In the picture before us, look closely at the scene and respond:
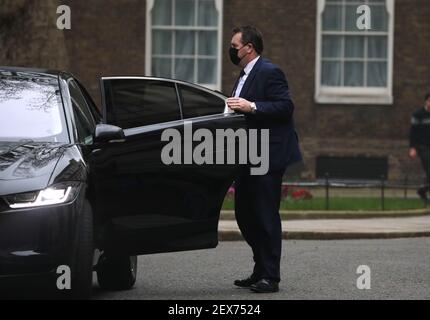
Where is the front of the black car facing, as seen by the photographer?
facing the viewer

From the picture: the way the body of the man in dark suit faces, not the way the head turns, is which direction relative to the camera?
to the viewer's left

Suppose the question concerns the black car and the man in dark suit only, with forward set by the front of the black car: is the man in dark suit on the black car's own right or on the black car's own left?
on the black car's own left

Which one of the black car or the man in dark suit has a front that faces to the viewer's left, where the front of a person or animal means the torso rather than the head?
the man in dark suit

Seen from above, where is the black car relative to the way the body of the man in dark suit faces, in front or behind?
in front

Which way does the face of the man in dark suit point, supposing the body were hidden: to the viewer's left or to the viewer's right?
to the viewer's left
